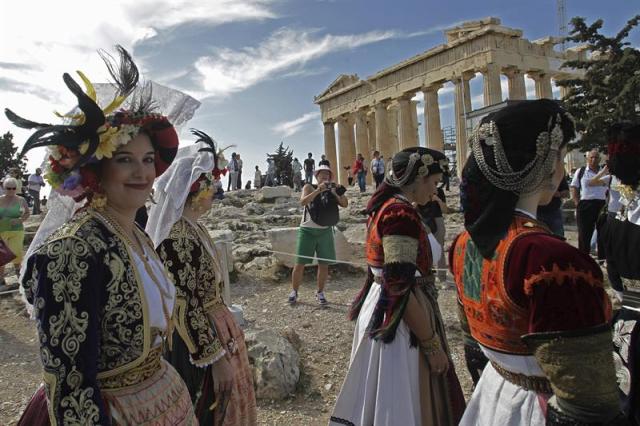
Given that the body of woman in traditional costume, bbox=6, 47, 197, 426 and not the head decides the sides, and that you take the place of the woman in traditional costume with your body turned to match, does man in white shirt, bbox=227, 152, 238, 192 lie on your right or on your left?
on your left

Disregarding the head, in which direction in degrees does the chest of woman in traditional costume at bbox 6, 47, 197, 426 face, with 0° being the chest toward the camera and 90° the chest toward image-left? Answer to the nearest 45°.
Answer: approximately 315°

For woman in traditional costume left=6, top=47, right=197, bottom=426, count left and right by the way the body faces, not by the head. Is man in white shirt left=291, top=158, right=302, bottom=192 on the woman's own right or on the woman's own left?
on the woman's own left

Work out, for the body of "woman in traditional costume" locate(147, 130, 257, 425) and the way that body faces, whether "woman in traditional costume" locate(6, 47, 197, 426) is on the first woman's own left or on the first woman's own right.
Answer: on the first woman's own right

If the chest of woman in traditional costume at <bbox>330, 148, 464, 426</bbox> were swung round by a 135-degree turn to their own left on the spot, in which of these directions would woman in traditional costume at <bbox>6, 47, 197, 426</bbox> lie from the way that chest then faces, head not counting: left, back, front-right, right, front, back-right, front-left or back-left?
left

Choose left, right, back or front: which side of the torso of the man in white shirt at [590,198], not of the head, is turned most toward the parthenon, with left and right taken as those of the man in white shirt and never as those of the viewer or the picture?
back

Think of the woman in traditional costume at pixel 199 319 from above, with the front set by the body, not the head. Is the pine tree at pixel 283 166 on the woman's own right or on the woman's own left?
on the woman's own left

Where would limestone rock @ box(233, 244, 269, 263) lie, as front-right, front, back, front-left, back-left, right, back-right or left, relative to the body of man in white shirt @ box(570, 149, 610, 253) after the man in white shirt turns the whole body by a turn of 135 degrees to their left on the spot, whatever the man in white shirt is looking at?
back-left
